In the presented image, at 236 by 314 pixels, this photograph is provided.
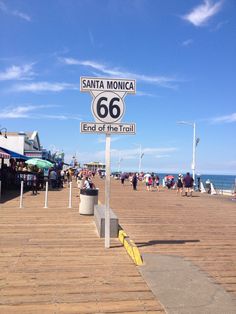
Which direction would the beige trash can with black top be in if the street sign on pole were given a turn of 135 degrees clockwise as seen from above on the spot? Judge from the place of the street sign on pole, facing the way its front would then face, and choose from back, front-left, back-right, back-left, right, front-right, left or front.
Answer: front-right

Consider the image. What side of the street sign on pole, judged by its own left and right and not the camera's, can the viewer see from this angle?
front
